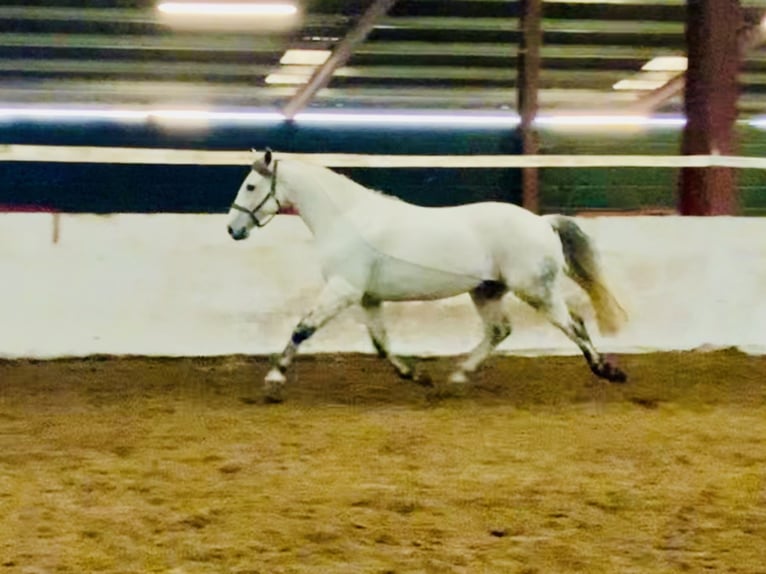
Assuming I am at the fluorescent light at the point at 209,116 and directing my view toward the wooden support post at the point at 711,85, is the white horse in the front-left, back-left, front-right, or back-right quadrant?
front-right

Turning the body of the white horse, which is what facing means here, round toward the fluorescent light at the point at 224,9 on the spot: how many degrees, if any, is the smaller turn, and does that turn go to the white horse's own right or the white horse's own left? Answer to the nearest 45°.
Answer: approximately 90° to the white horse's own right

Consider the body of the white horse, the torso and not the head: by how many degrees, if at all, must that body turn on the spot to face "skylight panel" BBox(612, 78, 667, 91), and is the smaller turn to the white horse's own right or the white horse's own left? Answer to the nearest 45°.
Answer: approximately 90° to the white horse's own right

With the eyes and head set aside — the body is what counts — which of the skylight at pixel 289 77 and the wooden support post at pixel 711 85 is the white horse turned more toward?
the skylight

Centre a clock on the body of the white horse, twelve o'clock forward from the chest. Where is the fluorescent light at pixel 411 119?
The fluorescent light is roughly at 3 o'clock from the white horse.

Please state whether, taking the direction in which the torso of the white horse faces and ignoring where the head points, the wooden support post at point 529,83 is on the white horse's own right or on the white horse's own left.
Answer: on the white horse's own right

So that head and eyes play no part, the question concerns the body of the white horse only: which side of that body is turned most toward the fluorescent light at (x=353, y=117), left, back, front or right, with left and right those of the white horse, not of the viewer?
right

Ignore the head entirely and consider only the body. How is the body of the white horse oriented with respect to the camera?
to the viewer's left

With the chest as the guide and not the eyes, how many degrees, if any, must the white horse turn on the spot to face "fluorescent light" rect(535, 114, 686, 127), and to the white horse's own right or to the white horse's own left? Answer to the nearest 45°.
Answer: approximately 90° to the white horse's own right

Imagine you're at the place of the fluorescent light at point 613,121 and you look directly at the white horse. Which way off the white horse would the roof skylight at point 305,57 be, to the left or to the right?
right

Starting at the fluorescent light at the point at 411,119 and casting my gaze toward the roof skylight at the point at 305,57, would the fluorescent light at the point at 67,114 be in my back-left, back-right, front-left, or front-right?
front-right

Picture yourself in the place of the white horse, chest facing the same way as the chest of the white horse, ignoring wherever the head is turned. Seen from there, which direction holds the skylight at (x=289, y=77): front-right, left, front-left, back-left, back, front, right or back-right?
right

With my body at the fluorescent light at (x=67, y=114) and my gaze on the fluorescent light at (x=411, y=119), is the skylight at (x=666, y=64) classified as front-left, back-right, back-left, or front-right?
front-right
